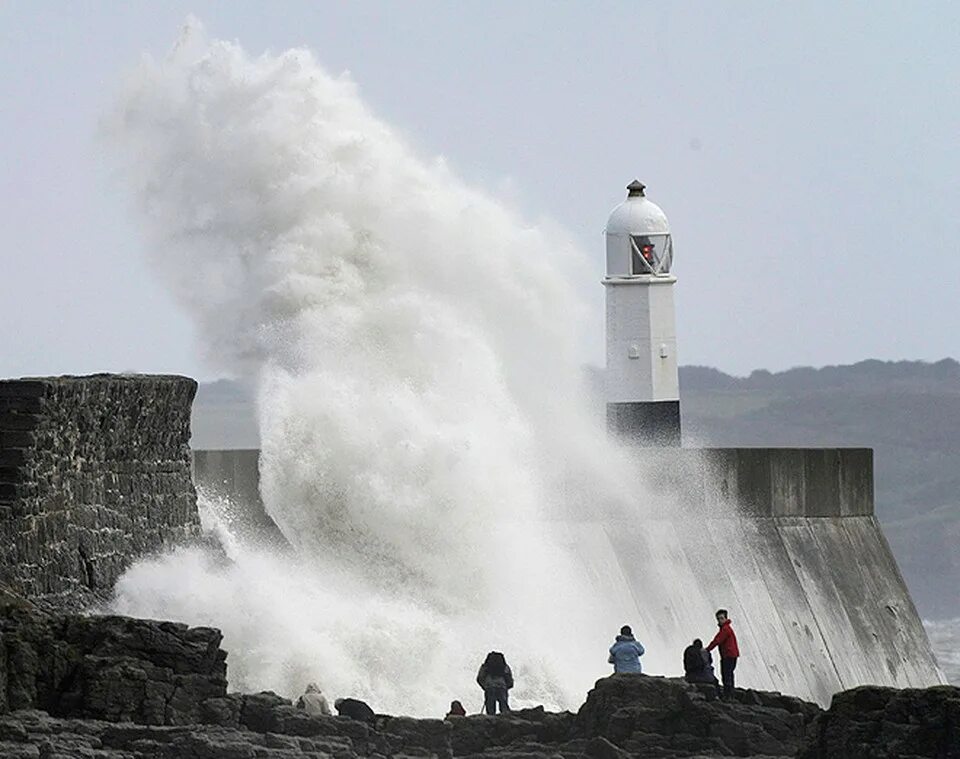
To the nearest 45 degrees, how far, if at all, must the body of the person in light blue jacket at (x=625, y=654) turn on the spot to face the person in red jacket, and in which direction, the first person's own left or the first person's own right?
approximately 135° to the first person's own right

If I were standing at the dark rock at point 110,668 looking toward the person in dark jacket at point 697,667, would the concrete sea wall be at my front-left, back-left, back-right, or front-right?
front-left

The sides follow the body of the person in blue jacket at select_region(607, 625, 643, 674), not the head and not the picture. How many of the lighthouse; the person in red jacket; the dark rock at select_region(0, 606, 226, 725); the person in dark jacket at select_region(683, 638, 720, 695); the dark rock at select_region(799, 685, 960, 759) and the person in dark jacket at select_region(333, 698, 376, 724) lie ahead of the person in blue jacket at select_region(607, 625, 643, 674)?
1

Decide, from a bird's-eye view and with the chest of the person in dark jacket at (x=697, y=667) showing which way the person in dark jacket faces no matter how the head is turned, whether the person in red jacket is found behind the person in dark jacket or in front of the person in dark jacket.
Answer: in front

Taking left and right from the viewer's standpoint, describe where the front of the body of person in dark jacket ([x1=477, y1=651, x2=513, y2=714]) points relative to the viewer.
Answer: facing away from the viewer

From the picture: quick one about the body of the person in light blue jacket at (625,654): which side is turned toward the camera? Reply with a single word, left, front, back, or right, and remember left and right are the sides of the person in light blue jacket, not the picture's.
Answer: back

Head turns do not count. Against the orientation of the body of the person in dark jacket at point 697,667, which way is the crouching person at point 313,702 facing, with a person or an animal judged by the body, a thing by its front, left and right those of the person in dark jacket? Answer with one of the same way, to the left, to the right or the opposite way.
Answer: the same way

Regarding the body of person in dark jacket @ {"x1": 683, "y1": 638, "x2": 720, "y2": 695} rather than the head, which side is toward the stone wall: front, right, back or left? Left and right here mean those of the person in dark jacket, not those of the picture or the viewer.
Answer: left

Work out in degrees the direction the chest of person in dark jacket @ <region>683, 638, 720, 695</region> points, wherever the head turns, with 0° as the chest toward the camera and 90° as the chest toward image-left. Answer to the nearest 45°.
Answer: approximately 180°

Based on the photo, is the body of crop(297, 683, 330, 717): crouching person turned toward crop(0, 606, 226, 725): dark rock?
no

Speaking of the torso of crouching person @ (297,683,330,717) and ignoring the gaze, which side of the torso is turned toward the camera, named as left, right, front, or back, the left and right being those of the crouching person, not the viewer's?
back

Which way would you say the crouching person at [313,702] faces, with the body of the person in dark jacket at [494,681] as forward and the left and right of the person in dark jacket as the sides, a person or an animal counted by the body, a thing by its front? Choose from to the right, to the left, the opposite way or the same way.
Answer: the same way

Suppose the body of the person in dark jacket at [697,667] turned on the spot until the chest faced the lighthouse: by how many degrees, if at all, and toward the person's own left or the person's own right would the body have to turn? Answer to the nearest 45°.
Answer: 0° — they already face it

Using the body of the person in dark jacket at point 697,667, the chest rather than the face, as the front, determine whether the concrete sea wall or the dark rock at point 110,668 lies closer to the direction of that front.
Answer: the concrete sea wall

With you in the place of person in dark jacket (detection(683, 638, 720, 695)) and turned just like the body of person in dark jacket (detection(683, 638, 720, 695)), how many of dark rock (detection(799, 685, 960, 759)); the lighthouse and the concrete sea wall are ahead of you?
2

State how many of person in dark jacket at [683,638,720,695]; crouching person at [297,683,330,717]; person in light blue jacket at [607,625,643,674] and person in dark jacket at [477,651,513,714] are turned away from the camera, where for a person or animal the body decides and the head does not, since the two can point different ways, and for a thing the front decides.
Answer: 4

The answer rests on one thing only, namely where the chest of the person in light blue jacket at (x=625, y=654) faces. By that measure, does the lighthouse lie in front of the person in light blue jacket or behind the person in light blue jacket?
in front
